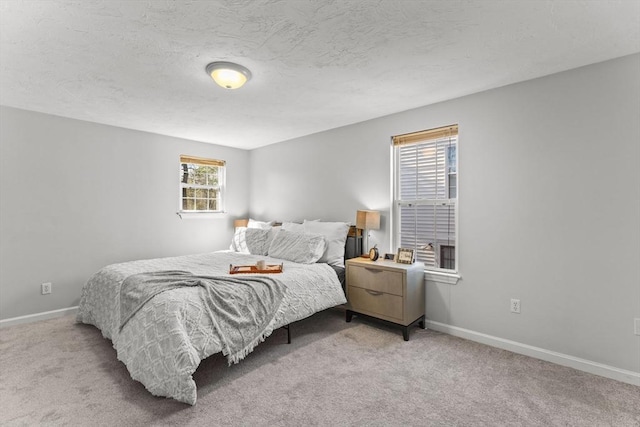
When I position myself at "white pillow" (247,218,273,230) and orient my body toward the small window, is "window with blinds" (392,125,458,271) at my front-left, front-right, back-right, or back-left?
back-left

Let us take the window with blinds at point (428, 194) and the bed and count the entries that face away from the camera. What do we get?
0

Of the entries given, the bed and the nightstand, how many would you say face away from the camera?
0

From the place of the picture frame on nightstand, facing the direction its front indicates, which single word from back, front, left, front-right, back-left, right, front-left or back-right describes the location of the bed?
front

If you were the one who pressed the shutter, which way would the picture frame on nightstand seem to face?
facing the viewer and to the left of the viewer

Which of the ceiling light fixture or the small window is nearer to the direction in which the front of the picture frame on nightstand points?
the ceiling light fixture

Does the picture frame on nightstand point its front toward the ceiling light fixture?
yes

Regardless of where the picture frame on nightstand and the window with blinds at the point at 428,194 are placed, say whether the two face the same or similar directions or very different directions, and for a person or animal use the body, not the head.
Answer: same or similar directions

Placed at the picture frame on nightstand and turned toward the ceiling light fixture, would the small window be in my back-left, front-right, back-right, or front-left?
front-right

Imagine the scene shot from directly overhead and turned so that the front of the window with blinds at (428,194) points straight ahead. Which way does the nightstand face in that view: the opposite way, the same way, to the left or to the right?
the same way
